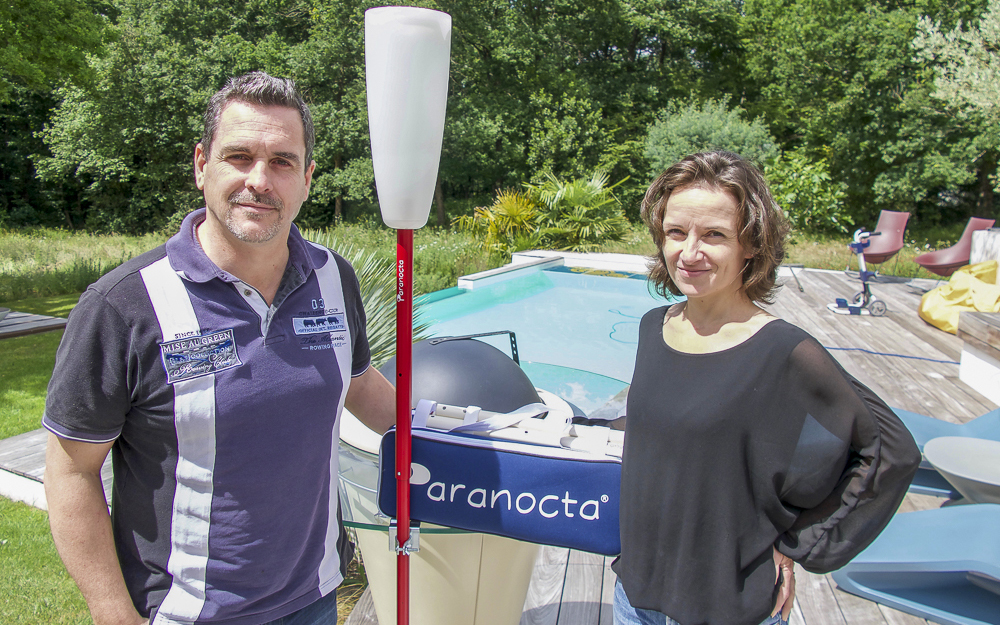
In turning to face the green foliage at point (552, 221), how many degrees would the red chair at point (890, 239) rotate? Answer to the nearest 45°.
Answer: approximately 45° to its right

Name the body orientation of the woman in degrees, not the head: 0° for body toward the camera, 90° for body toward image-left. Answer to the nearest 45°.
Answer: approximately 45°

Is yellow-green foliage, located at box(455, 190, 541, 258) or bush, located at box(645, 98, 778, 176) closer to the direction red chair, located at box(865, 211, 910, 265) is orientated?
the yellow-green foliage

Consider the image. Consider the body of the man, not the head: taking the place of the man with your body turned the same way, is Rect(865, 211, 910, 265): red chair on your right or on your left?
on your left

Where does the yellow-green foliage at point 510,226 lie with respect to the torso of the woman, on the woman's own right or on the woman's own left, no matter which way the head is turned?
on the woman's own right

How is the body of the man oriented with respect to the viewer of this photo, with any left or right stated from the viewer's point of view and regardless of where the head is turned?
facing the viewer and to the right of the viewer

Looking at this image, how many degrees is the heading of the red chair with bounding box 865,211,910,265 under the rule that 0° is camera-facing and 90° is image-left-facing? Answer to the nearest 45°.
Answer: approximately 45°

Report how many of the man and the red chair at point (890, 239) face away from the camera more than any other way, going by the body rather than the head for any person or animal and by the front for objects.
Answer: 0

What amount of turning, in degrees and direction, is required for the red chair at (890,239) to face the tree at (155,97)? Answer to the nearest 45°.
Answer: approximately 45° to its right

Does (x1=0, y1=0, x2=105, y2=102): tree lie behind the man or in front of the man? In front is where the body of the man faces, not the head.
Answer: behind

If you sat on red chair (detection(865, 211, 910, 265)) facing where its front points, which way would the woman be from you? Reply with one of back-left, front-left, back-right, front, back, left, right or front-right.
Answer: front-left

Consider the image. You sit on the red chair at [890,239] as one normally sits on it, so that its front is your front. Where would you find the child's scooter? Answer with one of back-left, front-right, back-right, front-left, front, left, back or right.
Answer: front-left

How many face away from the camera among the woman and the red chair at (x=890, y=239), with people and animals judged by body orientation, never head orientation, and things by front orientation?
0
